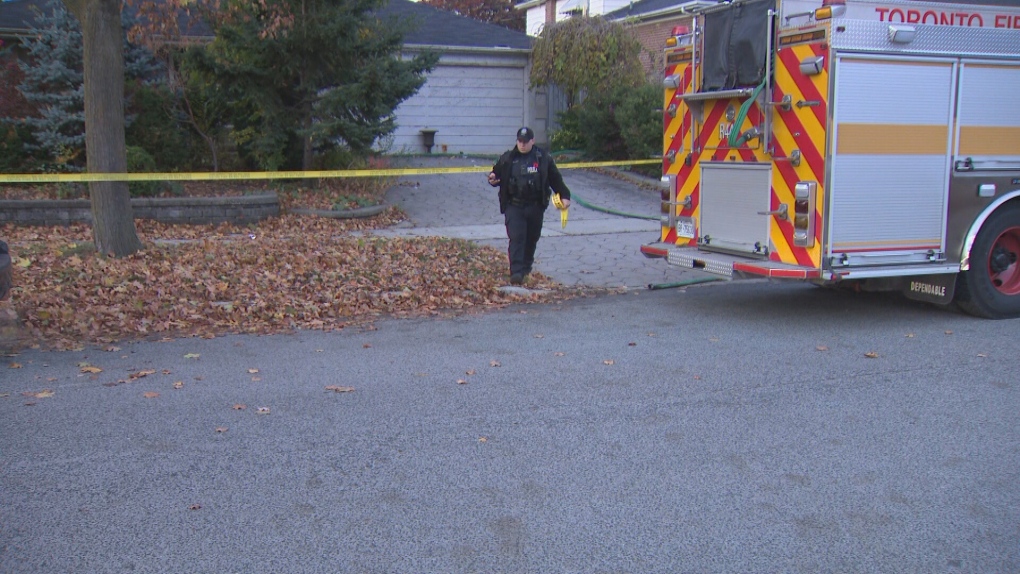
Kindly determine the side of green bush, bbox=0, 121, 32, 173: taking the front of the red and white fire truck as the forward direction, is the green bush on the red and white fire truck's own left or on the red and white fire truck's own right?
on the red and white fire truck's own left

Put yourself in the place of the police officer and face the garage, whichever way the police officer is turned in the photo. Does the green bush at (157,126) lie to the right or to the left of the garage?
left

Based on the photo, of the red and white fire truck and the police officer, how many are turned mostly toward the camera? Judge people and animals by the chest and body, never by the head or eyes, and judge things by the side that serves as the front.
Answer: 1

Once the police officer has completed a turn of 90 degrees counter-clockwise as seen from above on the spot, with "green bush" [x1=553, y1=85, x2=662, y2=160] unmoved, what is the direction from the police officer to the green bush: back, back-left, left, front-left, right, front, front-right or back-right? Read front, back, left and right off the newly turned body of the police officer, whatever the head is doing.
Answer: left

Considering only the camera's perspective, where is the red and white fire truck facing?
facing away from the viewer and to the right of the viewer

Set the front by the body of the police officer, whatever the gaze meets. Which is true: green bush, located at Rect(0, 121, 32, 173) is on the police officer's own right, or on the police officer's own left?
on the police officer's own right

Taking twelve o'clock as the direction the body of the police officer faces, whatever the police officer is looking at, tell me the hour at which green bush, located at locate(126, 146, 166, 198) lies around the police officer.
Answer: The green bush is roughly at 4 o'clock from the police officer.

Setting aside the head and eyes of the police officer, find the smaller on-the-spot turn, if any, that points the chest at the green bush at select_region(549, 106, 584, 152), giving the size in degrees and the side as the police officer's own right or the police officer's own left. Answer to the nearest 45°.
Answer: approximately 180°

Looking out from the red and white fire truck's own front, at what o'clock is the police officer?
The police officer is roughly at 8 o'clock from the red and white fire truck.
